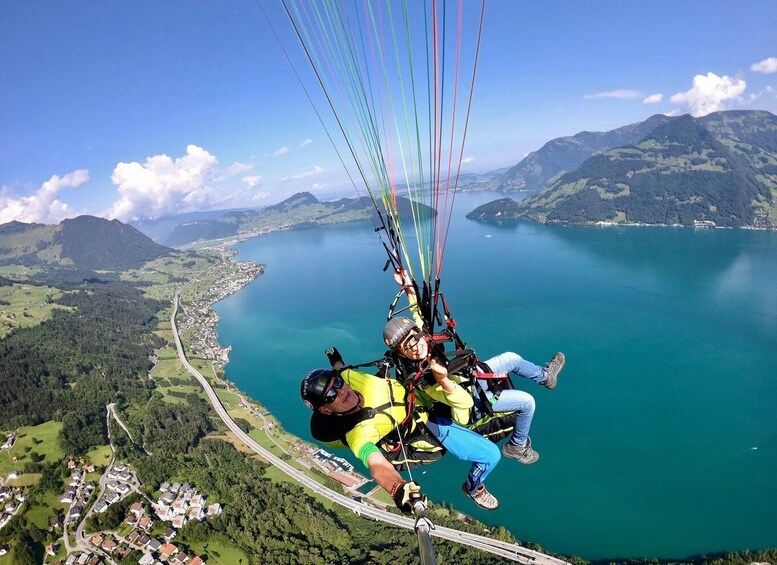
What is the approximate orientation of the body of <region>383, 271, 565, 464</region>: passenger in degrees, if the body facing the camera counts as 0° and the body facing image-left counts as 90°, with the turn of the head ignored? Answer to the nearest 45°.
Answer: approximately 315°

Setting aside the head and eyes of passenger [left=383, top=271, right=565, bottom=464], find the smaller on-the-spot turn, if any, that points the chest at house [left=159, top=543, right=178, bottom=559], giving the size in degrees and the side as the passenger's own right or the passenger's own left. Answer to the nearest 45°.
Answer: approximately 180°

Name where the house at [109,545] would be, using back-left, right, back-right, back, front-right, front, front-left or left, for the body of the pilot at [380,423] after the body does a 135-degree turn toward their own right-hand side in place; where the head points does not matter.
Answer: front-right

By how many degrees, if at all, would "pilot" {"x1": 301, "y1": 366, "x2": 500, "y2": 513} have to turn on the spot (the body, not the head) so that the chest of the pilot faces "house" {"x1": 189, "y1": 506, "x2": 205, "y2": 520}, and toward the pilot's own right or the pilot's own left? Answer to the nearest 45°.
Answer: approximately 180°

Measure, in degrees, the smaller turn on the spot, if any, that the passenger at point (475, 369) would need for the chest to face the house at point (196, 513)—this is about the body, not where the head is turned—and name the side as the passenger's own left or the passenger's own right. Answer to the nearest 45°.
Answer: approximately 180°

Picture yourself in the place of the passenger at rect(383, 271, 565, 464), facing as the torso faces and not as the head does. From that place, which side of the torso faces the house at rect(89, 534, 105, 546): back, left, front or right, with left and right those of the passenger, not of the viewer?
back

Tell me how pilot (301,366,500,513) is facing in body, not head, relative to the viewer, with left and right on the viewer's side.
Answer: facing the viewer and to the right of the viewer

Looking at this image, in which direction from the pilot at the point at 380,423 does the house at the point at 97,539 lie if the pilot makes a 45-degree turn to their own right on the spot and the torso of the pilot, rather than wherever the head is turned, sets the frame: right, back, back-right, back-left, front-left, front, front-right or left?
back-right
